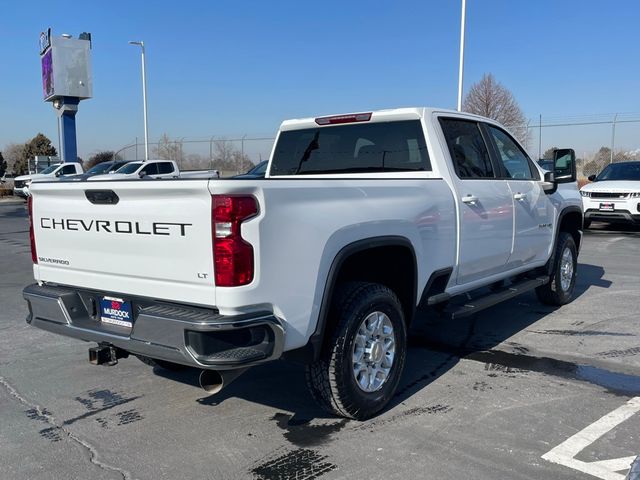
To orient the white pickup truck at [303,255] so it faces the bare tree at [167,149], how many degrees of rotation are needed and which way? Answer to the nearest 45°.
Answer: approximately 45° to its left

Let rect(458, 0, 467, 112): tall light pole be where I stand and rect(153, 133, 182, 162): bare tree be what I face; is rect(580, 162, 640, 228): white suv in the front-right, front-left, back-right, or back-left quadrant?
back-left

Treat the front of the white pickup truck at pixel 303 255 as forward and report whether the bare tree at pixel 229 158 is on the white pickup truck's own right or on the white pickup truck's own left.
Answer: on the white pickup truck's own left

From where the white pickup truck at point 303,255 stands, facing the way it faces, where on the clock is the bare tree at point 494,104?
The bare tree is roughly at 11 o'clock from the white pickup truck.

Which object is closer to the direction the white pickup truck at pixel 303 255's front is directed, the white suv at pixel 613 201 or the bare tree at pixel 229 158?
the white suv

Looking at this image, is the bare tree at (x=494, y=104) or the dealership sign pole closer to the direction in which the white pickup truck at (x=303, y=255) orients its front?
the bare tree

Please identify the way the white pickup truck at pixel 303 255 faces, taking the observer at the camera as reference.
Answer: facing away from the viewer and to the right of the viewer

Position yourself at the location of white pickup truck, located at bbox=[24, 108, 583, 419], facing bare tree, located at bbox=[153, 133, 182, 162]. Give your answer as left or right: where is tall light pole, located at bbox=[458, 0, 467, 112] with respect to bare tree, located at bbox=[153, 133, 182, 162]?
right

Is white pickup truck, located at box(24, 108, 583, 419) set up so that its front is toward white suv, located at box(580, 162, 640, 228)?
yes

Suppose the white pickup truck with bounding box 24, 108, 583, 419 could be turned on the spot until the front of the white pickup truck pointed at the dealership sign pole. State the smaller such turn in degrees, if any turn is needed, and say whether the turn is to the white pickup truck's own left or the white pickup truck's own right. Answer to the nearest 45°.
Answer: approximately 90° to the white pickup truck's own left

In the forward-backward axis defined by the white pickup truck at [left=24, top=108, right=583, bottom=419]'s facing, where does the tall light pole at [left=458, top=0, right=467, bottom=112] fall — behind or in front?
in front

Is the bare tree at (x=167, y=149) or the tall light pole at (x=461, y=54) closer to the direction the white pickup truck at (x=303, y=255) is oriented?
the tall light pole
